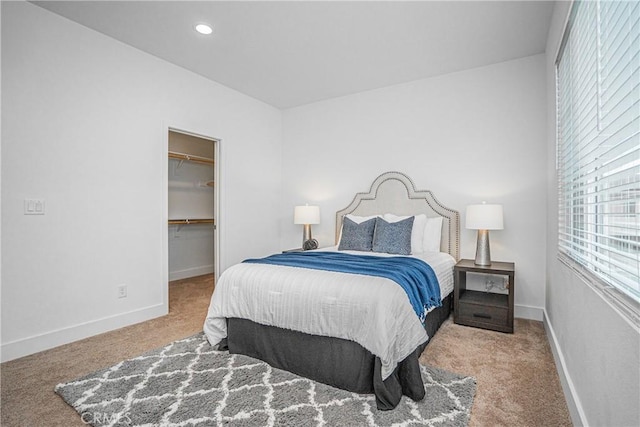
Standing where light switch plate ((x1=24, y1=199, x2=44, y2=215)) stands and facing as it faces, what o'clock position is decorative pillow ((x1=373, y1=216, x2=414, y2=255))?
The decorative pillow is roughly at 10 o'clock from the light switch plate.

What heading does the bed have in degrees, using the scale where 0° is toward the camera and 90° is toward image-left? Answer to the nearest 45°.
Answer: approximately 45°

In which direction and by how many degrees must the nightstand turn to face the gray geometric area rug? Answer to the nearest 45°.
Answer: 0° — it already faces it

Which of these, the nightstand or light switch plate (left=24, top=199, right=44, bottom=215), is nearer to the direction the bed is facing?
the light switch plate

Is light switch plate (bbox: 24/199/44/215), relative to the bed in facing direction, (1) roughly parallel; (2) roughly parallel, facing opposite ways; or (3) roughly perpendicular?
roughly perpendicular

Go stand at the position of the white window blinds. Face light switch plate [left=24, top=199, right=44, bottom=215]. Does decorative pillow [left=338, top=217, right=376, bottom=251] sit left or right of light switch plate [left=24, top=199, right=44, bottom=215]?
right

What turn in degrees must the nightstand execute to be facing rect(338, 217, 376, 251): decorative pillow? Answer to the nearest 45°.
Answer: approximately 45° to its right
